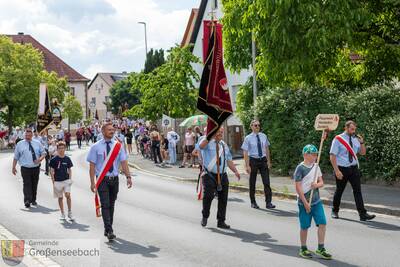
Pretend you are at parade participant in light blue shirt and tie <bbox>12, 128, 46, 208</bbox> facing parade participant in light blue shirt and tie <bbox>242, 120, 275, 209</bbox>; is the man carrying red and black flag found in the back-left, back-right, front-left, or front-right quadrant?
front-right

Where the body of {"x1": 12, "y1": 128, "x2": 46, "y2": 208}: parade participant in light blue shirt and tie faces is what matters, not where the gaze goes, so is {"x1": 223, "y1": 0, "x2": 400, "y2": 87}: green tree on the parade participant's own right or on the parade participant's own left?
on the parade participant's own left

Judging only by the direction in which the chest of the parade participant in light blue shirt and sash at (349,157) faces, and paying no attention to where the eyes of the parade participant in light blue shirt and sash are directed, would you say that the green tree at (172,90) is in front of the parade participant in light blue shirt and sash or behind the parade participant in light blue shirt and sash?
behind

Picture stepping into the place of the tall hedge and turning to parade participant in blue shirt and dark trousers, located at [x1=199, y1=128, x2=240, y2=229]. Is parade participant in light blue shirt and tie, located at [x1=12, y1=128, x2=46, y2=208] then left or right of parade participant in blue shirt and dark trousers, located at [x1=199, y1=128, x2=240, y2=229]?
right

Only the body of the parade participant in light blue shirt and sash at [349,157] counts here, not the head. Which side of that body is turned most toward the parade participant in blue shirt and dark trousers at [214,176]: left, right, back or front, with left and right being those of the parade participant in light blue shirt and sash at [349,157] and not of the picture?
right

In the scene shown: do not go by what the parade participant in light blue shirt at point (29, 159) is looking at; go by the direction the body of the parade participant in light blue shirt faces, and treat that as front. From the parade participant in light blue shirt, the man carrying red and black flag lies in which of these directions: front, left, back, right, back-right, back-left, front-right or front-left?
front-left

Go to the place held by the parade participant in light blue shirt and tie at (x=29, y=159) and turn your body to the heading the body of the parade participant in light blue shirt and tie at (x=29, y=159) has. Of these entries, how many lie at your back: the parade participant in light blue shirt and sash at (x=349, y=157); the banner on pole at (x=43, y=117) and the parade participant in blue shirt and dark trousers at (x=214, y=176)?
1

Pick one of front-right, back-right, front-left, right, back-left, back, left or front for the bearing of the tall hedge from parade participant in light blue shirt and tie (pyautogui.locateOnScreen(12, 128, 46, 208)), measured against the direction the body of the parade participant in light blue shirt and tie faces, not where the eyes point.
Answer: left

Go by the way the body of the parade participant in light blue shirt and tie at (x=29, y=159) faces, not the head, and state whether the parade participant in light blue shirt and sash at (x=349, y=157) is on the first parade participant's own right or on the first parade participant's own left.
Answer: on the first parade participant's own left

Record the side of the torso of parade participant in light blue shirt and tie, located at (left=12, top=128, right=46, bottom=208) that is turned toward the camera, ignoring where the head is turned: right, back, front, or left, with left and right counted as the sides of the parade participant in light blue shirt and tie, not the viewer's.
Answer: front

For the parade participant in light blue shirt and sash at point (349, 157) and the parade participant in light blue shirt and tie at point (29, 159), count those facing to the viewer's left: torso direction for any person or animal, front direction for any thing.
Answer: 0

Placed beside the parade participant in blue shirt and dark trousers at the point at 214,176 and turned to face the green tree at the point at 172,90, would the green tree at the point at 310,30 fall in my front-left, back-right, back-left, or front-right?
front-right

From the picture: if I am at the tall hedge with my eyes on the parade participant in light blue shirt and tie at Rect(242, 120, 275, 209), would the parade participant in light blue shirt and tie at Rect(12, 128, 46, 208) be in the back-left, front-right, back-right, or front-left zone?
front-right
